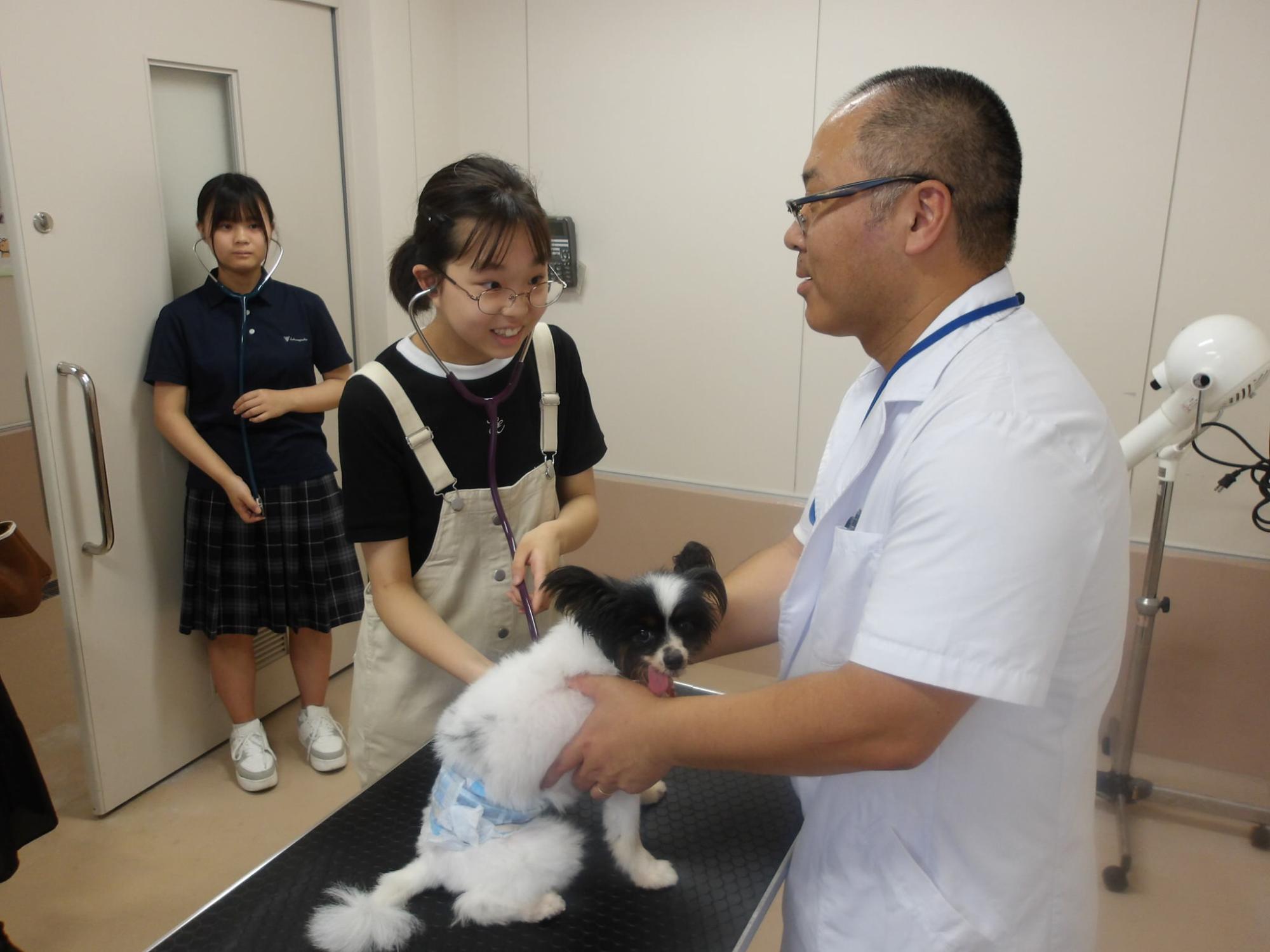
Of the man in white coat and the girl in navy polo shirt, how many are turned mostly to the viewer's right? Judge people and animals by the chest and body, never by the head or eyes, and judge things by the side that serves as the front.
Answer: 0

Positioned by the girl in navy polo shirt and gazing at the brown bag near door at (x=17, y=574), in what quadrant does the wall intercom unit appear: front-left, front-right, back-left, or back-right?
back-left

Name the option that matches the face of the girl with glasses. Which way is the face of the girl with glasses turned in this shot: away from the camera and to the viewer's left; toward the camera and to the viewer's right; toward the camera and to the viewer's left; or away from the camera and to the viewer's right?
toward the camera and to the viewer's right

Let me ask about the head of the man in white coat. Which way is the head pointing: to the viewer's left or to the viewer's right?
to the viewer's left

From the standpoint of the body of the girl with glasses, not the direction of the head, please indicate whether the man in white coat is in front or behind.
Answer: in front

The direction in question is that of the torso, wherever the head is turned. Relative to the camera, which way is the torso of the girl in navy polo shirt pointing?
toward the camera

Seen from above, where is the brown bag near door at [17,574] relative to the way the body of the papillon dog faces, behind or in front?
behind

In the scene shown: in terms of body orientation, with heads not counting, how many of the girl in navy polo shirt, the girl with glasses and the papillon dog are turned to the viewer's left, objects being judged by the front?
0

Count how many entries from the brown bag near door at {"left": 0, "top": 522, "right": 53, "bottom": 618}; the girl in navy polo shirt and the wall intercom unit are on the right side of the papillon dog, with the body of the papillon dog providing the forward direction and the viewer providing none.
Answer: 0

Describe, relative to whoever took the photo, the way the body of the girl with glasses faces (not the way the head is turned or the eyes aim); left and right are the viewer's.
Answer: facing the viewer and to the right of the viewer

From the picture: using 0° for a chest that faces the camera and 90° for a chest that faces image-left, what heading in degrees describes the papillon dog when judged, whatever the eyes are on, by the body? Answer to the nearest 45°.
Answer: approximately 270°

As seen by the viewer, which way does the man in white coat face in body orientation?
to the viewer's left

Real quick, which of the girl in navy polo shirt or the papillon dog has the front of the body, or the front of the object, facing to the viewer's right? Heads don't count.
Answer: the papillon dog

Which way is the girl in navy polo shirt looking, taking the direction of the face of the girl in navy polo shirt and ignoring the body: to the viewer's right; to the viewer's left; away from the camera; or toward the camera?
toward the camera

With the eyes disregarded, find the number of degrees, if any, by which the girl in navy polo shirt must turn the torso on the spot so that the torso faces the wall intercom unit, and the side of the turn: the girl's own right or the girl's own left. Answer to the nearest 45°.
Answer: approximately 90° to the girl's own left

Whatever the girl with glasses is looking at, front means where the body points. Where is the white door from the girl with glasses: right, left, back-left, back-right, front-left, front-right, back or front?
back

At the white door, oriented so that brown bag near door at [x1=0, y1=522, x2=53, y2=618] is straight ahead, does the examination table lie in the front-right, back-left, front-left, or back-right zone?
front-left

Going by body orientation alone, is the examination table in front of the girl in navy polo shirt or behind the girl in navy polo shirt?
in front
